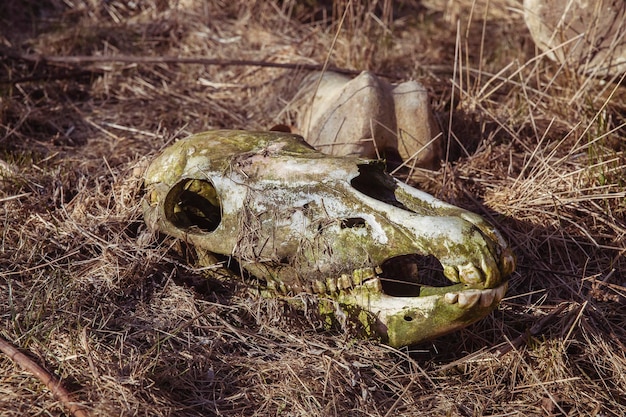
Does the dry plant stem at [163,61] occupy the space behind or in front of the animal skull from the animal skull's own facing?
behind

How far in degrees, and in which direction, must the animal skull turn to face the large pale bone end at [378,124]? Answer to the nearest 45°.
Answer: approximately 135° to its left

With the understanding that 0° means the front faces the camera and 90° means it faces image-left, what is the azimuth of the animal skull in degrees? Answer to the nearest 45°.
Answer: approximately 315°

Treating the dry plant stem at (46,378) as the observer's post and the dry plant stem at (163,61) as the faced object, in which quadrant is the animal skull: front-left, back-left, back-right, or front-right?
front-right

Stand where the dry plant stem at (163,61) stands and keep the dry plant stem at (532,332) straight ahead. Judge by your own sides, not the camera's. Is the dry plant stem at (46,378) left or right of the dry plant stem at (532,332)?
right

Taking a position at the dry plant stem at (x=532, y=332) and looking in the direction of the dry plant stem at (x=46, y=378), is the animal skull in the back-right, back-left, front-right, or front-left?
front-right

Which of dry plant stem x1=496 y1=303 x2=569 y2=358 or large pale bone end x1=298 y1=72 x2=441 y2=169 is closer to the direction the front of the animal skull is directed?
the dry plant stem

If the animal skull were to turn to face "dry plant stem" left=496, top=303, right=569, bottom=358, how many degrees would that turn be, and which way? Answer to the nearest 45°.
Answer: approximately 45° to its left

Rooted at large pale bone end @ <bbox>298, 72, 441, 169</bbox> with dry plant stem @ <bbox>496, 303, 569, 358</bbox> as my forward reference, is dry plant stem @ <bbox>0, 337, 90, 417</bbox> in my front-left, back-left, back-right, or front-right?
front-right

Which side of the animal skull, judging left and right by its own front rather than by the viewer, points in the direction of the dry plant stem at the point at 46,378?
right

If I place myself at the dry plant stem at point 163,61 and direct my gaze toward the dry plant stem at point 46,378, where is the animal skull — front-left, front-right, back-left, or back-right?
front-left
